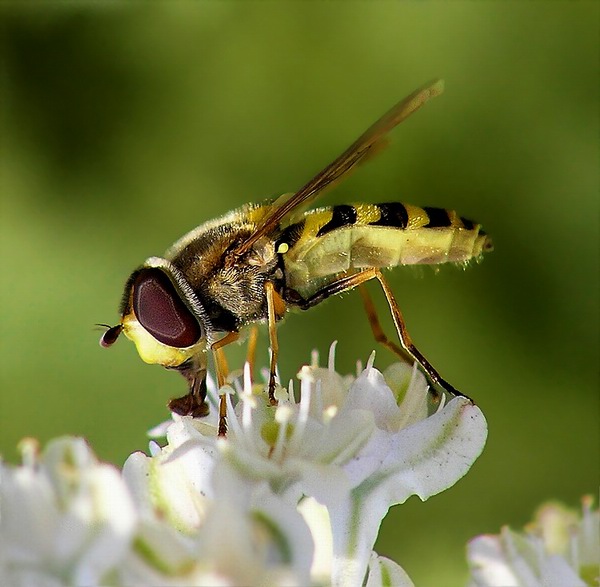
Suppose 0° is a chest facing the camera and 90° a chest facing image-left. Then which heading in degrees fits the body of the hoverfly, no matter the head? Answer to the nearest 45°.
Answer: approximately 90°
